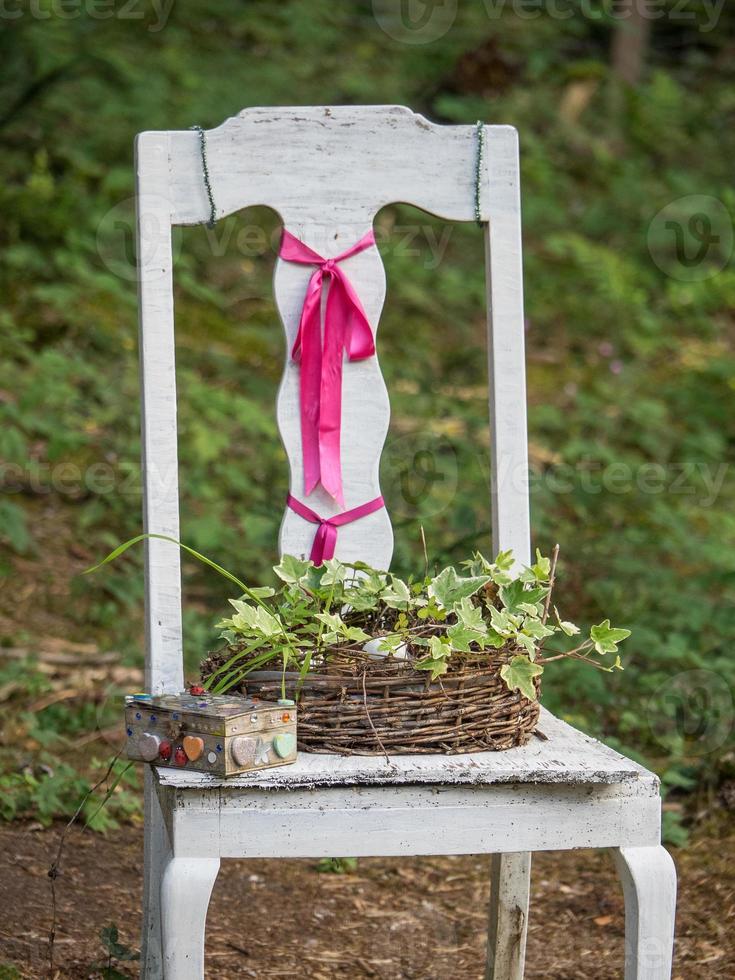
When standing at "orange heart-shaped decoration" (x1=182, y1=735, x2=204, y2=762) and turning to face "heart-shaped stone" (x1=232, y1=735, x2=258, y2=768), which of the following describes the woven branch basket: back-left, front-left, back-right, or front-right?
front-left

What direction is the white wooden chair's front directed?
toward the camera

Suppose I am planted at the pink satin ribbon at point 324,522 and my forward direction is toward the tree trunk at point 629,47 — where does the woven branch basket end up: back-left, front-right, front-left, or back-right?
back-right

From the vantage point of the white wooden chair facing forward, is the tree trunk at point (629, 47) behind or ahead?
behind
